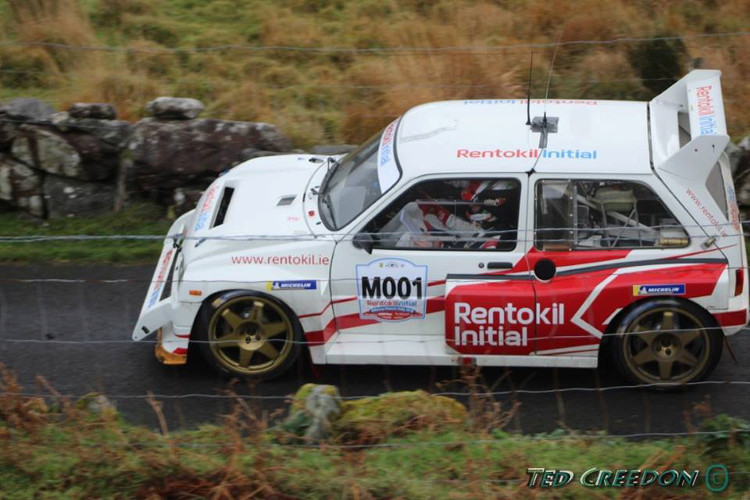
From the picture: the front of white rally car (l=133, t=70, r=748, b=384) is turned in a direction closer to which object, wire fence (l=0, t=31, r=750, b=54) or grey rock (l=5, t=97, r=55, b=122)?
the grey rock

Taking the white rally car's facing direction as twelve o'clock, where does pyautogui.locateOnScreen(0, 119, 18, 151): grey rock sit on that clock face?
The grey rock is roughly at 1 o'clock from the white rally car.

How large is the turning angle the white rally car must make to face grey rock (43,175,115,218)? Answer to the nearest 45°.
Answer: approximately 45° to its right

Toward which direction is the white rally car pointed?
to the viewer's left

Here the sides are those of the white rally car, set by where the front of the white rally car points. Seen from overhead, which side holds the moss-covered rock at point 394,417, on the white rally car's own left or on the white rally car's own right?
on the white rally car's own left

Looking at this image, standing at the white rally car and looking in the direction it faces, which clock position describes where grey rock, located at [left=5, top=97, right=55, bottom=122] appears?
The grey rock is roughly at 1 o'clock from the white rally car.

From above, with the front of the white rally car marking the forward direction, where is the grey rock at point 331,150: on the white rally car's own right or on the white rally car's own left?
on the white rally car's own right

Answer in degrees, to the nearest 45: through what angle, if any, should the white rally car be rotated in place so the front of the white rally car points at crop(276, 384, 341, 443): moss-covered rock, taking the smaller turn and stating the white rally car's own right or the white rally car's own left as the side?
approximately 45° to the white rally car's own left
